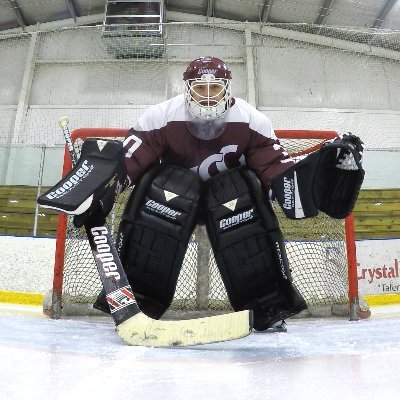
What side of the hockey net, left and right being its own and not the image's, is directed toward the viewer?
front

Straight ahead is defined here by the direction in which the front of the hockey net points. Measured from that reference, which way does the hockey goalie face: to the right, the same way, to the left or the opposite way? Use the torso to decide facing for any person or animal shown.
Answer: the same way

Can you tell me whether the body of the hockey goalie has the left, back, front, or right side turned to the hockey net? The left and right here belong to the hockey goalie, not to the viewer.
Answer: back

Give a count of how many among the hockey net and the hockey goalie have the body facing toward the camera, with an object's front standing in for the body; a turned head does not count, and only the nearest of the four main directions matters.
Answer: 2

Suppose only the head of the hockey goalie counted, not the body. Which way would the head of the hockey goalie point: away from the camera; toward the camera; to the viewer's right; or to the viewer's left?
toward the camera

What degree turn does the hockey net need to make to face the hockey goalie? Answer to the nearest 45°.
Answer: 0° — it already faces them
